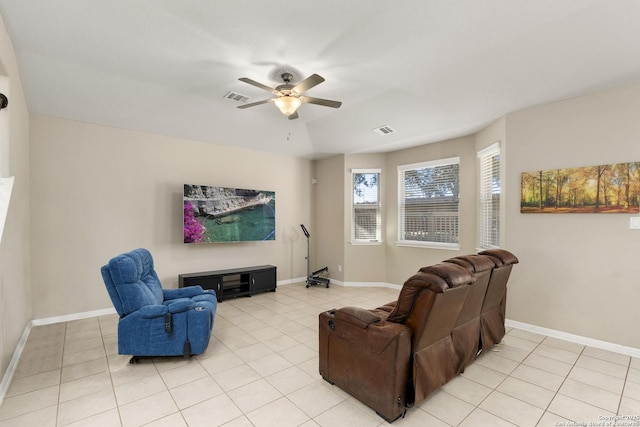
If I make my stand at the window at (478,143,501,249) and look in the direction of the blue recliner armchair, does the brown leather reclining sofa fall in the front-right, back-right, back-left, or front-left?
front-left

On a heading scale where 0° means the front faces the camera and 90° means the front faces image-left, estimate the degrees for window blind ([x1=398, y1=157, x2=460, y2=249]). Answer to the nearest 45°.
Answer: approximately 45°

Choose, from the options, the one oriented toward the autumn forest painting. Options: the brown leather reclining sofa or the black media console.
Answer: the black media console

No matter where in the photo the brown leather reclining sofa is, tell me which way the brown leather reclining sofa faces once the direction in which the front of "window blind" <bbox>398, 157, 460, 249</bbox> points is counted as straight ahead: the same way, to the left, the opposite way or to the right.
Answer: to the right

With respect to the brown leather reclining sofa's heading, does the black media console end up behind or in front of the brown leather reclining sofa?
in front

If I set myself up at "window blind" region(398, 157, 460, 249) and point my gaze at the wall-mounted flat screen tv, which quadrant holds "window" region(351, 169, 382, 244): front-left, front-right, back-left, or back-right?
front-right

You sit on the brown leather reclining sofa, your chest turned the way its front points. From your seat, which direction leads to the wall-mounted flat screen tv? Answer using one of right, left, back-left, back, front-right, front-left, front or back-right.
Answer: front

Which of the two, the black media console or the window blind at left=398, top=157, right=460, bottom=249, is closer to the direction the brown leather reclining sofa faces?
the black media console

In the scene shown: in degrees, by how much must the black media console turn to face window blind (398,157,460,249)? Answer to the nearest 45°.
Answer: approximately 45° to its left

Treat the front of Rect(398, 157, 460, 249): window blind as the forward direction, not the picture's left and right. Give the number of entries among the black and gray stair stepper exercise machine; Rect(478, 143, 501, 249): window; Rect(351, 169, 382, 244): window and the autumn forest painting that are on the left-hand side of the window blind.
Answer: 2

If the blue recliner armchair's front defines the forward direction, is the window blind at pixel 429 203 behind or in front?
in front

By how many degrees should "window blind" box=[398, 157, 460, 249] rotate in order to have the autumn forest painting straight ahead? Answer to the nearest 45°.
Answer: approximately 90° to its left

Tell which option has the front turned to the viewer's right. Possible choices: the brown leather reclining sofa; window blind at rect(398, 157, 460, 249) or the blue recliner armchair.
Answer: the blue recliner armchair

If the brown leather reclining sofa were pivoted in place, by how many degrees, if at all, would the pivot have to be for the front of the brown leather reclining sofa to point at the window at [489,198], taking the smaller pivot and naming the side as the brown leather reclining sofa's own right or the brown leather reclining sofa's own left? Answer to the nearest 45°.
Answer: approximately 45° to the brown leather reclining sofa's own right

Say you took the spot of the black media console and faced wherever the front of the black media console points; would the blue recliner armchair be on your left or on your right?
on your right

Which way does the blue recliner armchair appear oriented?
to the viewer's right

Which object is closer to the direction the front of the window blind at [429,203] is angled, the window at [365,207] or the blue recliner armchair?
the blue recliner armchair

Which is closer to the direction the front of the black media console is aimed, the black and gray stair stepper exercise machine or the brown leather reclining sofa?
the brown leather reclining sofa

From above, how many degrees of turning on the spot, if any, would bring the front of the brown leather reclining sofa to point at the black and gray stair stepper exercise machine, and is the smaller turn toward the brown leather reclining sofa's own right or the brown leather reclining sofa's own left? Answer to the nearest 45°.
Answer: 0° — it already faces it

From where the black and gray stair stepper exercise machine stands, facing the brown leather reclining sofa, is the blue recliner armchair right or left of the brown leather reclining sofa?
right
